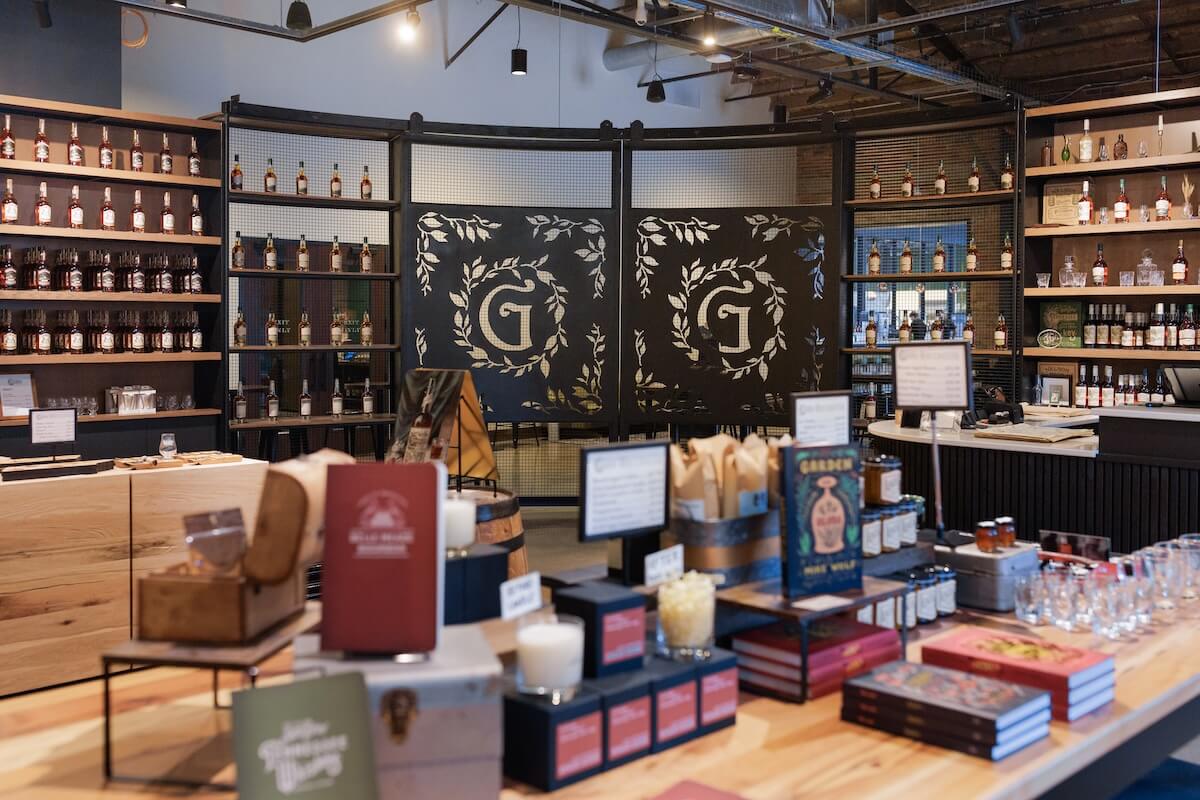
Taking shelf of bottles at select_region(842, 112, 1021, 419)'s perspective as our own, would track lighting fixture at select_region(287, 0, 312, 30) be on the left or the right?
on its right

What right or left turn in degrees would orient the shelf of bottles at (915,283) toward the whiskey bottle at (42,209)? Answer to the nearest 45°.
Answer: approximately 45° to its right

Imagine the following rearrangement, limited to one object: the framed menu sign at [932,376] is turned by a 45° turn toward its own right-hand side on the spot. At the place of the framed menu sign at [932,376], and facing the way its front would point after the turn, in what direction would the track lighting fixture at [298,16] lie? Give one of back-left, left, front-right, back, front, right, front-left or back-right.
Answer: right

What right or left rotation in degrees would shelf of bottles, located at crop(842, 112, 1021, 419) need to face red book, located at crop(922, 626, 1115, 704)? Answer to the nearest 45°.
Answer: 0° — it already faces it

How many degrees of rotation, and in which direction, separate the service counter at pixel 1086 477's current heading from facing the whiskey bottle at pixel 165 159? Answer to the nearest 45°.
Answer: approximately 45° to its right

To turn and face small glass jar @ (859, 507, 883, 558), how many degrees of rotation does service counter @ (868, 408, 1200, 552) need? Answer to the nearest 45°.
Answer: approximately 45° to its left

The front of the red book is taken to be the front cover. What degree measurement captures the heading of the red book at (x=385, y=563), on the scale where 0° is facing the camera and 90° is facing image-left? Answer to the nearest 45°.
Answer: approximately 0°

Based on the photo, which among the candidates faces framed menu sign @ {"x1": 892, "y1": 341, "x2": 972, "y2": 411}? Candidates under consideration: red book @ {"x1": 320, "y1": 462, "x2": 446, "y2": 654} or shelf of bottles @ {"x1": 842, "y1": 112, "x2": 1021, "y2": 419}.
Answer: the shelf of bottles

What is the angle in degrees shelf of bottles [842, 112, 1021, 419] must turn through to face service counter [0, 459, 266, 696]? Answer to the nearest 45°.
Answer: approximately 45° to its right
